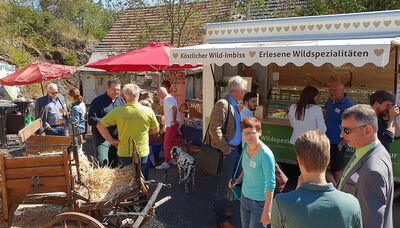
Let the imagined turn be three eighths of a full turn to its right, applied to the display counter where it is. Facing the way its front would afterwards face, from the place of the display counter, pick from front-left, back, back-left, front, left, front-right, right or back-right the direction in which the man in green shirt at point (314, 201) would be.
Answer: back

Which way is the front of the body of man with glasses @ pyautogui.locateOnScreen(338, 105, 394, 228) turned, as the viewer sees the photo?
to the viewer's left

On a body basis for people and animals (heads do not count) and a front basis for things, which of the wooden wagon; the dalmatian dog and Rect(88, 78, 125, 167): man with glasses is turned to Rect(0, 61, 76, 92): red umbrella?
the dalmatian dog

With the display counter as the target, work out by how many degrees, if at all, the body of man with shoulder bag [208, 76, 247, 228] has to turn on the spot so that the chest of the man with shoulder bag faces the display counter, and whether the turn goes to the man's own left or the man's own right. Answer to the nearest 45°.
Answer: approximately 90° to the man's own left

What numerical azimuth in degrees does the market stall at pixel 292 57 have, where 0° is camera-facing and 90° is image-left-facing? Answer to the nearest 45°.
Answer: approximately 45°

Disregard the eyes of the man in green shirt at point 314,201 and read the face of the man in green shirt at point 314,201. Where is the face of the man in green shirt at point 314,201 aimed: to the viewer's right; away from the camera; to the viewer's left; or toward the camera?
away from the camera

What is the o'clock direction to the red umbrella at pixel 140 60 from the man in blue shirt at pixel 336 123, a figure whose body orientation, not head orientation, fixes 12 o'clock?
The red umbrella is roughly at 2 o'clock from the man in blue shirt.

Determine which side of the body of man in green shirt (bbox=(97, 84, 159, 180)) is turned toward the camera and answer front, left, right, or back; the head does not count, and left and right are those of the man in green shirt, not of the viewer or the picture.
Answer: back
